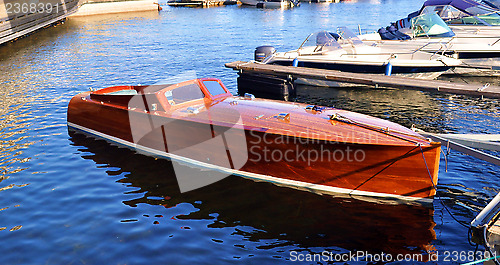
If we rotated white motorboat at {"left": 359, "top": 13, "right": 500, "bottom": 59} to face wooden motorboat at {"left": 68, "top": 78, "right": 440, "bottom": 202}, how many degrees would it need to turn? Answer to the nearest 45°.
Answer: approximately 90° to its right

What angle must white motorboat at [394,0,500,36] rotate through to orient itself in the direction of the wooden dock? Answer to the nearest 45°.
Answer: approximately 90° to its right

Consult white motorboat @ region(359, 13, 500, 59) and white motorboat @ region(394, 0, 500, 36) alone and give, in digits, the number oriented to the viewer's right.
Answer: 2

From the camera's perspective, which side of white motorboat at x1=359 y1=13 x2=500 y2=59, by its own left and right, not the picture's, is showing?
right

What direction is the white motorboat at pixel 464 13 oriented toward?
to the viewer's right

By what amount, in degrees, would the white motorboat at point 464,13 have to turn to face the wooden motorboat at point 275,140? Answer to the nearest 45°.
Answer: approximately 90° to its right

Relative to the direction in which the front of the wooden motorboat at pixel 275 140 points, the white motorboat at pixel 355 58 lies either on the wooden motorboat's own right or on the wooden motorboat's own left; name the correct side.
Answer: on the wooden motorboat's own left

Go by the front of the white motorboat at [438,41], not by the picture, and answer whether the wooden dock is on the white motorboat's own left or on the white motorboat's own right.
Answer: on the white motorboat's own right

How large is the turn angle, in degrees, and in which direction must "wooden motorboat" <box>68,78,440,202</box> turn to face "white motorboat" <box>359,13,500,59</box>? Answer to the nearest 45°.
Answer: approximately 90° to its left

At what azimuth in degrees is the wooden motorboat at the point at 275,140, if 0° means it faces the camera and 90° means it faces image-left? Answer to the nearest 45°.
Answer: approximately 315°
